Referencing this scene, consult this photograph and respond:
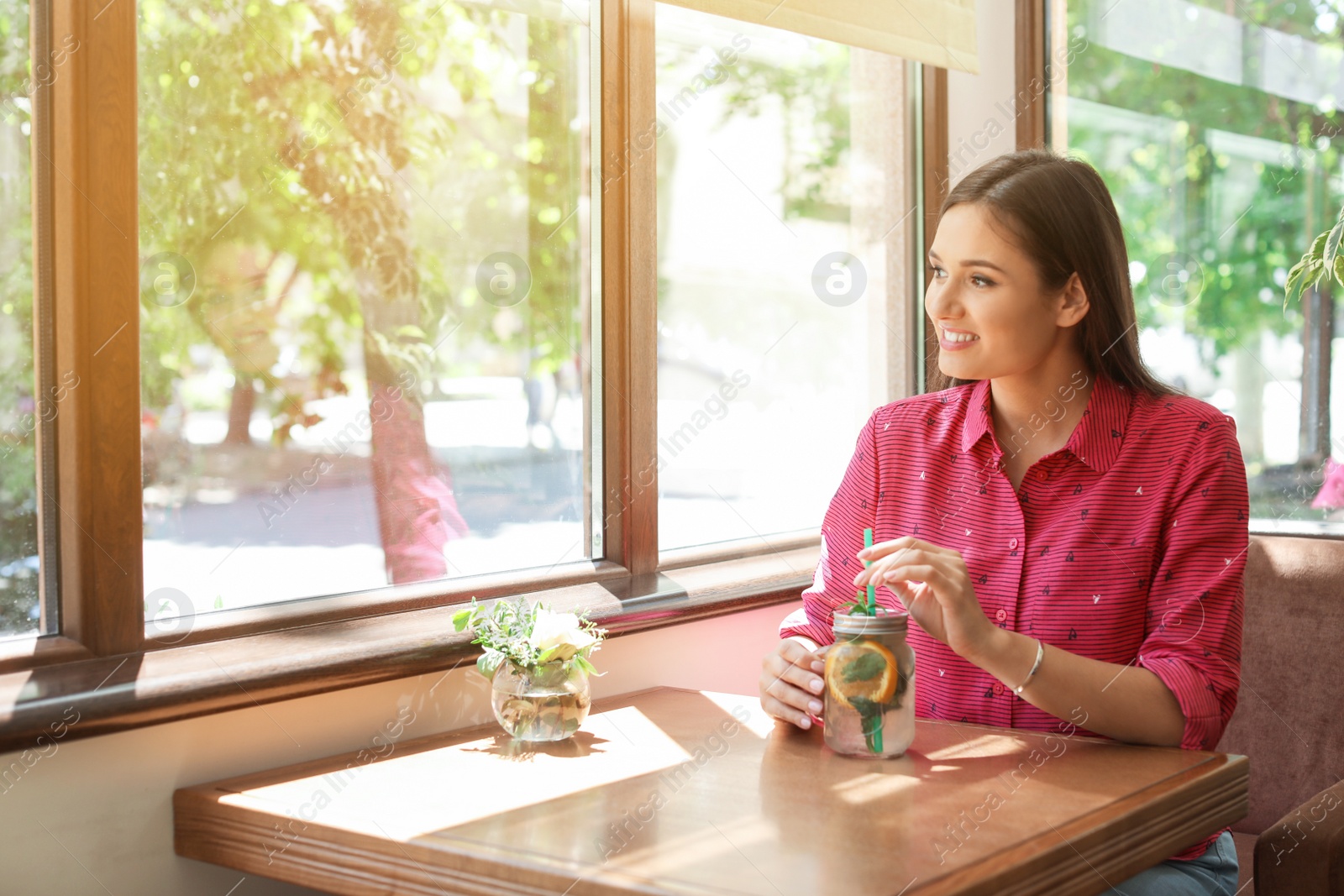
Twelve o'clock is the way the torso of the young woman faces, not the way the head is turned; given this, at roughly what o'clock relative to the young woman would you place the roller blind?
The roller blind is roughly at 4 o'clock from the young woman.

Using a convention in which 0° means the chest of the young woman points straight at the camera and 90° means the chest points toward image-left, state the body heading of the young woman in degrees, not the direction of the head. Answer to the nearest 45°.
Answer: approximately 45°

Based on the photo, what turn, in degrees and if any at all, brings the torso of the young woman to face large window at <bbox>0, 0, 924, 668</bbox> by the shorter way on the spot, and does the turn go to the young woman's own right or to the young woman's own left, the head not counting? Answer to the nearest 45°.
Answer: approximately 45° to the young woman's own right

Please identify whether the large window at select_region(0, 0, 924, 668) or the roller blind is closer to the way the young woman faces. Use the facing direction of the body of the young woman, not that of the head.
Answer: the large window
